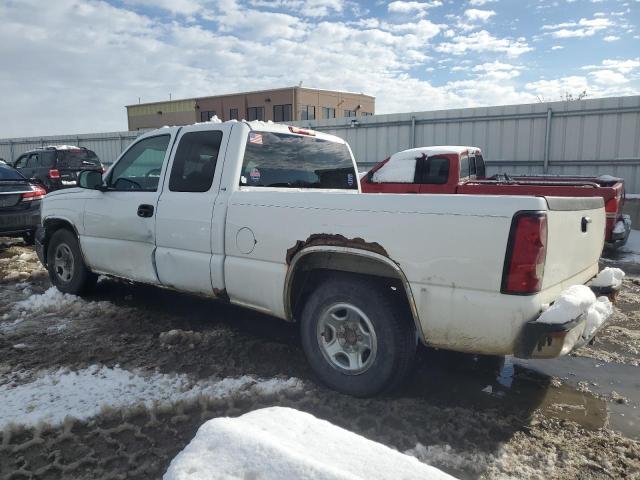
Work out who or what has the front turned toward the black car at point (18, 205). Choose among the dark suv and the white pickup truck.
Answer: the white pickup truck

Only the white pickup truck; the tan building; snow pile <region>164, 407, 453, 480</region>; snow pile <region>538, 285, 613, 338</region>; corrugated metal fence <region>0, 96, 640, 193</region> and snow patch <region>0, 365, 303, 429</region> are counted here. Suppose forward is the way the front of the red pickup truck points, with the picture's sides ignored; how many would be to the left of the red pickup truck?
4

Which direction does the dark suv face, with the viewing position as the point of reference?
facing away from the viewer and to the left of the viewer

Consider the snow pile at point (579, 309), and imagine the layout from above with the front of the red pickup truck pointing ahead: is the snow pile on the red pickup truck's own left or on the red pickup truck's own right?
on the red pickup truck's own left

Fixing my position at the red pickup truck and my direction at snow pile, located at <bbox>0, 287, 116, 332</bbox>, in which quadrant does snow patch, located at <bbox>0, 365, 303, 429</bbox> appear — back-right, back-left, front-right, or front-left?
front-left

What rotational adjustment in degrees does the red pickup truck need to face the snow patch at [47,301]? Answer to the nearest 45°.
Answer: approximately 45° to its left

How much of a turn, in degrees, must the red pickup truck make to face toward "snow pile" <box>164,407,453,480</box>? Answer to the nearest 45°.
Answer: approximately 90° to its left

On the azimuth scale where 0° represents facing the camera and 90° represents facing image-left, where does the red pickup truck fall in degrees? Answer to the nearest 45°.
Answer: approximately 90°

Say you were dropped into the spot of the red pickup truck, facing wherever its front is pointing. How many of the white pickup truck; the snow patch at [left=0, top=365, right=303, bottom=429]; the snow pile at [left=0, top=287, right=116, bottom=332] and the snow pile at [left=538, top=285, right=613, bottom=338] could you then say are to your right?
0

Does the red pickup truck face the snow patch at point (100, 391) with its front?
no

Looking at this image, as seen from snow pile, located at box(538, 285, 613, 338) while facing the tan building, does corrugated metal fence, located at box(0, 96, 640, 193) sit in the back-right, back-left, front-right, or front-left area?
front-right

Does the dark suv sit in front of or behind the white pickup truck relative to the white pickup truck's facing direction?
in front

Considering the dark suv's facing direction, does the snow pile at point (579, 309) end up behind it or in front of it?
behind

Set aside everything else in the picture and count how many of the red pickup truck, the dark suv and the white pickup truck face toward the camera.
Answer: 0
